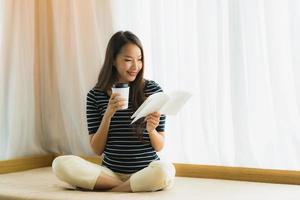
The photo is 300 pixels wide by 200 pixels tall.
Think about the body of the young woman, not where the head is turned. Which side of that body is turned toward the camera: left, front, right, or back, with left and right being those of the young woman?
front
